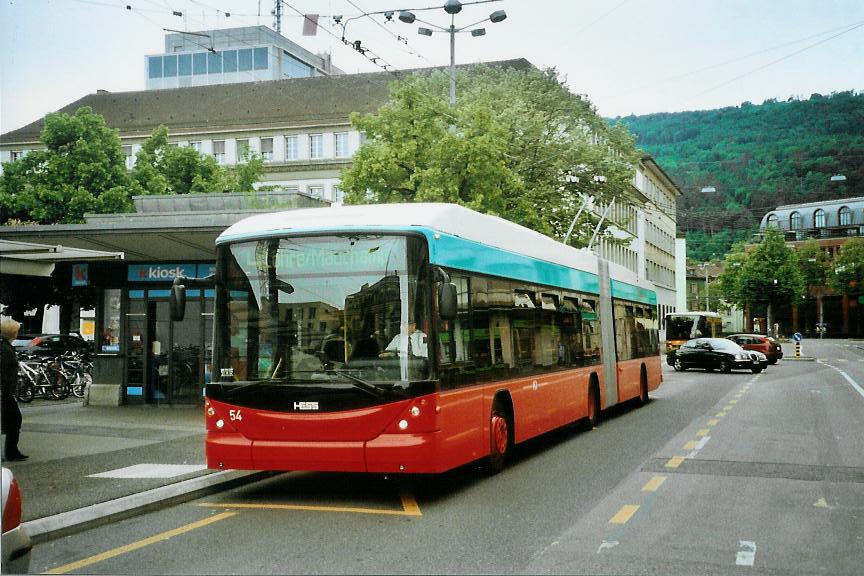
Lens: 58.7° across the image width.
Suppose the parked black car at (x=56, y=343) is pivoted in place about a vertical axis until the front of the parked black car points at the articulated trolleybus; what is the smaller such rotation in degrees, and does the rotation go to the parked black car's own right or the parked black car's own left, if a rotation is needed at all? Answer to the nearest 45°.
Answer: approximately 90° to the parked black car's own right

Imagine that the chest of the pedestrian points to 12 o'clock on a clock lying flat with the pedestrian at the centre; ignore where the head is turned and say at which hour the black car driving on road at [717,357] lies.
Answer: The black car driving on road is roughly at 11 o'clock from the pedestrian.

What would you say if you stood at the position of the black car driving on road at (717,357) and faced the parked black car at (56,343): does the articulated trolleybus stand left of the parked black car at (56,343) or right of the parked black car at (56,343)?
left

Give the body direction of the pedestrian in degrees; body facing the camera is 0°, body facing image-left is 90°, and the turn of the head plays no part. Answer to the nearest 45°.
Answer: approximately 270°

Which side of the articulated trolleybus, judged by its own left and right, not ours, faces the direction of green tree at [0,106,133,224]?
right

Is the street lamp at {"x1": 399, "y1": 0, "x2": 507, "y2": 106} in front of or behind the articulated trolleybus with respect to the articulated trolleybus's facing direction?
behind
